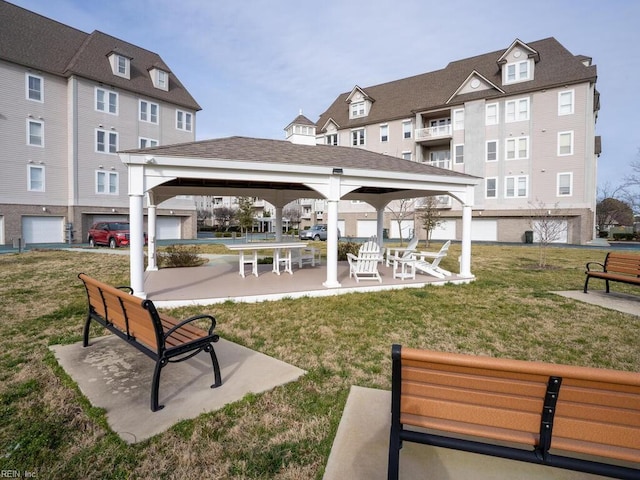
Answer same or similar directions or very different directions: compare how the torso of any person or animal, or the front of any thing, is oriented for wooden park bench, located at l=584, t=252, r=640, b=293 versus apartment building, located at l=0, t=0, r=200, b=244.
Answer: very different directions

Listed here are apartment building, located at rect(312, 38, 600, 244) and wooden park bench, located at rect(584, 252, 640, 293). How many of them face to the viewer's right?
0

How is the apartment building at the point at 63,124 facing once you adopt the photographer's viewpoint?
facing the viewer and to the right of the viewer

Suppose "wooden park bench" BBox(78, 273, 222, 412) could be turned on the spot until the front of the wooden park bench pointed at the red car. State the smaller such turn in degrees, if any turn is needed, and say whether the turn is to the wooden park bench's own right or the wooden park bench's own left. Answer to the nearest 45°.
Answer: approximately 45° to the wooden park bench's own left

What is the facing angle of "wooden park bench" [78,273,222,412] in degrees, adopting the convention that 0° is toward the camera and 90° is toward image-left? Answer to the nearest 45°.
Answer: approximately 225°

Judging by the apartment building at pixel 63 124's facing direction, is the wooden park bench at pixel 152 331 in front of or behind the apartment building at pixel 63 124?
in front

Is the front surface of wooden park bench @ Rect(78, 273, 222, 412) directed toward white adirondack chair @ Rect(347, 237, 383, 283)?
yes

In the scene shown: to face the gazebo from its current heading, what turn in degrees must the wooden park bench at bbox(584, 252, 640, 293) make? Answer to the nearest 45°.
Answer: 0° — it already faces it

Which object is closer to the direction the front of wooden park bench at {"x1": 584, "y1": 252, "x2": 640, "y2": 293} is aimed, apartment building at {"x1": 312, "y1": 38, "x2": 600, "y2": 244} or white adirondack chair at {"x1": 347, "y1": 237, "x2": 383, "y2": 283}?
the white adirondack chair

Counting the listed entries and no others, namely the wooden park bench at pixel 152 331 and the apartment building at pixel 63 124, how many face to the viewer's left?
0

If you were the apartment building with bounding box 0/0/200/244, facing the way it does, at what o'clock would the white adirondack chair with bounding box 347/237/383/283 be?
The white adirondack chair is roughly at 1 o'clock from the apartment building.
